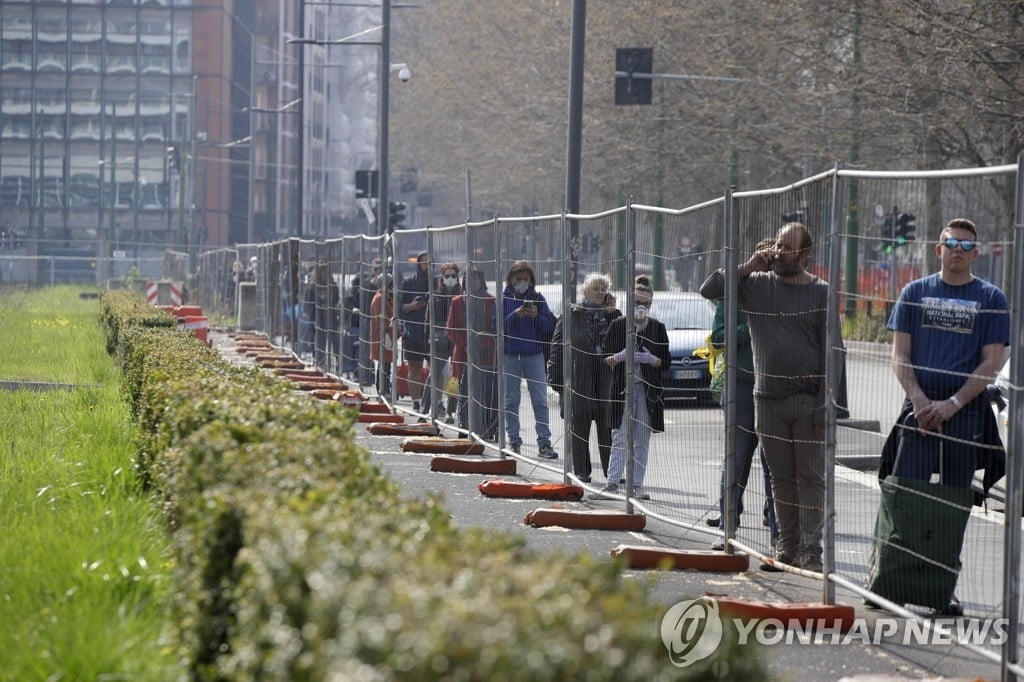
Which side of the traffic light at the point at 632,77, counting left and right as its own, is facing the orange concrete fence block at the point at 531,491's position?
back

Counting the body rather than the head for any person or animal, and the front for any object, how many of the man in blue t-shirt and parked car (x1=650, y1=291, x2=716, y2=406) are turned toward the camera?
2

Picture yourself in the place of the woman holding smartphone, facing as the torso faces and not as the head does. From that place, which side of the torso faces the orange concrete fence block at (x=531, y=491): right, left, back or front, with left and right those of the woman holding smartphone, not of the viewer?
front

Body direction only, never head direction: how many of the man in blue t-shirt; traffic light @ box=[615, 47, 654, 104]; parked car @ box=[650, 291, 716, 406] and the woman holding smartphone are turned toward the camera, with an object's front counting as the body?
3

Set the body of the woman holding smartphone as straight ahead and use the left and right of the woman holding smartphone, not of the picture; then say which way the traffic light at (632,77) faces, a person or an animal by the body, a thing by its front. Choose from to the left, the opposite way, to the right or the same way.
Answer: the opposite way

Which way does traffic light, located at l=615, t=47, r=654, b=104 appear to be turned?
away from the camera

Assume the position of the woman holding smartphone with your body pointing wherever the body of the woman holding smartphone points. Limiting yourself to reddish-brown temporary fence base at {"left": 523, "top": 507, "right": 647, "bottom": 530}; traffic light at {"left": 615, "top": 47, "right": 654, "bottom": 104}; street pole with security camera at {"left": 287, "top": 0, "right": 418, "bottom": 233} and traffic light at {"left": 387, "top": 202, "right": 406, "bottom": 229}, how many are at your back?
3

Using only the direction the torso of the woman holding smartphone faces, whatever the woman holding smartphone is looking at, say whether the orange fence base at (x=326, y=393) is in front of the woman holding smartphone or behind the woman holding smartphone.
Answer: behind

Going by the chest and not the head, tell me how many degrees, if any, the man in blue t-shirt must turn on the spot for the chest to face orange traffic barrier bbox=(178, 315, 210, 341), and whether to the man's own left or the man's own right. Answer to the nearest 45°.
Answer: approximately 135° to the man's own right

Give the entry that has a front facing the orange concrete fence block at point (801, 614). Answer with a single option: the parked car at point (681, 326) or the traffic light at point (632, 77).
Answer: the parked car
